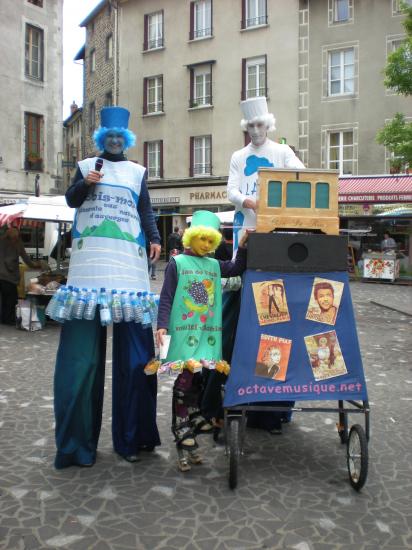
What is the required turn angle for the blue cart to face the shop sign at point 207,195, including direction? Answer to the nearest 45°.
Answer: approximately 180°

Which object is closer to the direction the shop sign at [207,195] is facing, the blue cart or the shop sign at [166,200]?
the blue cart

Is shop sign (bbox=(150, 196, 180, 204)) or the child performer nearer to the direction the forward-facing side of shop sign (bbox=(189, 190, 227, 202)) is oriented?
the child performer

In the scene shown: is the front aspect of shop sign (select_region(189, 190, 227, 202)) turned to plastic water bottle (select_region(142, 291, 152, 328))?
yes

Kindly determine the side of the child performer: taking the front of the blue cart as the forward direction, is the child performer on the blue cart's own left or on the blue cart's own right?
on the blue cart's own right

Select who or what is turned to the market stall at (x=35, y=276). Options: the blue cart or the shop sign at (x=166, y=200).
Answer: the shop sign

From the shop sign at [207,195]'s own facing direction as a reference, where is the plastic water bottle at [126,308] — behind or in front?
in front

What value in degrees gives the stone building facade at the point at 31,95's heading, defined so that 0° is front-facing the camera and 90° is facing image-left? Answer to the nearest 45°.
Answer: approximately 315°

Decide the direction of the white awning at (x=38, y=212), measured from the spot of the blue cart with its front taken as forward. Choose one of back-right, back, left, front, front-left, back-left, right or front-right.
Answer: back-right
